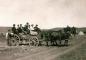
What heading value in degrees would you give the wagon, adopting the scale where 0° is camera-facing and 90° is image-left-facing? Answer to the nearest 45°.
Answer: approximately 270°
